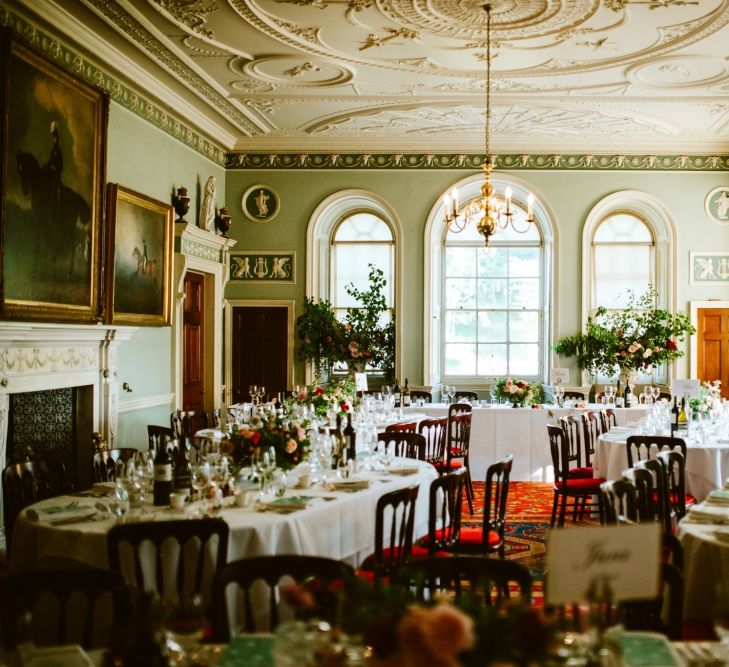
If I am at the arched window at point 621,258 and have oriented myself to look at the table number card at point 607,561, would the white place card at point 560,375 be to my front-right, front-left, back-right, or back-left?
front-right

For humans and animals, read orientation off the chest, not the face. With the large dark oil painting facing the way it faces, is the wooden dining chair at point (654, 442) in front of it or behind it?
in front

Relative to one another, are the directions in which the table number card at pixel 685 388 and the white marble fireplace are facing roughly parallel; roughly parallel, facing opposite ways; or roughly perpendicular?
roughly perpendicular

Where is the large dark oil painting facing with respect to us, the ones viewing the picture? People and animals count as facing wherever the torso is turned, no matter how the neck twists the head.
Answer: facing the viewer and to the right of the viewer

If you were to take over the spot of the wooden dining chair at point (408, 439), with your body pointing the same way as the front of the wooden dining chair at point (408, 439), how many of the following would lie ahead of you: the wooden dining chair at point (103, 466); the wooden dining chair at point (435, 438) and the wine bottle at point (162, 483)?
2

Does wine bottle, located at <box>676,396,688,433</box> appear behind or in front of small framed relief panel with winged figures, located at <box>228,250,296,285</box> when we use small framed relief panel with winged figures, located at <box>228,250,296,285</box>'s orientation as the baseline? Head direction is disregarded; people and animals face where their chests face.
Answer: in front

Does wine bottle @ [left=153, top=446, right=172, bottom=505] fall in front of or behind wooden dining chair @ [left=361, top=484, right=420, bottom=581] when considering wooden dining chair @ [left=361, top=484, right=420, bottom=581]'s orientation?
in front

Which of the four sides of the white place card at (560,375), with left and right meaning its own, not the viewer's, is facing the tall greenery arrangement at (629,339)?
left

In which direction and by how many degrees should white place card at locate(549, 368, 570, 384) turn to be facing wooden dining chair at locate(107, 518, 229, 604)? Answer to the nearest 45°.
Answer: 0° — it already faces it

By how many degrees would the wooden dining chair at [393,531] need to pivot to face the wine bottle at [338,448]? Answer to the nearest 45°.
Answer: approximately 45° to its right

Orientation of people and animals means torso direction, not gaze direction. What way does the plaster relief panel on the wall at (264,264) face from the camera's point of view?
toward the camera

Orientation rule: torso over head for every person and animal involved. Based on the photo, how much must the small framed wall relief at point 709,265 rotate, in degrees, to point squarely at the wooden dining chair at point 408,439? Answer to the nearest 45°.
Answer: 0° — it already faces it

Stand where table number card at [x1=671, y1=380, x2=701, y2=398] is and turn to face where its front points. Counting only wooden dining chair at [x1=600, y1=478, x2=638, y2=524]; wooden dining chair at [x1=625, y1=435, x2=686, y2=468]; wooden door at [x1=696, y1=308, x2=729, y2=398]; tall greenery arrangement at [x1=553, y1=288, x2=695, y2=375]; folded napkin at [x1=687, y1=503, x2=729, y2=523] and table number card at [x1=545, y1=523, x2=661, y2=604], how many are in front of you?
4

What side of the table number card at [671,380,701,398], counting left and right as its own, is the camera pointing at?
front

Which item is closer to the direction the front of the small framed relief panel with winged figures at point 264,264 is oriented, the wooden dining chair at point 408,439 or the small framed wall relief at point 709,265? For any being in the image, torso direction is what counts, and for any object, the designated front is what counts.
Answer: the wooden dining chair

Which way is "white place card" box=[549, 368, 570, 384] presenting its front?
toward the camera

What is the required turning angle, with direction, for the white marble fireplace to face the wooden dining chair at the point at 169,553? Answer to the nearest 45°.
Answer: approximately 45° to its right
